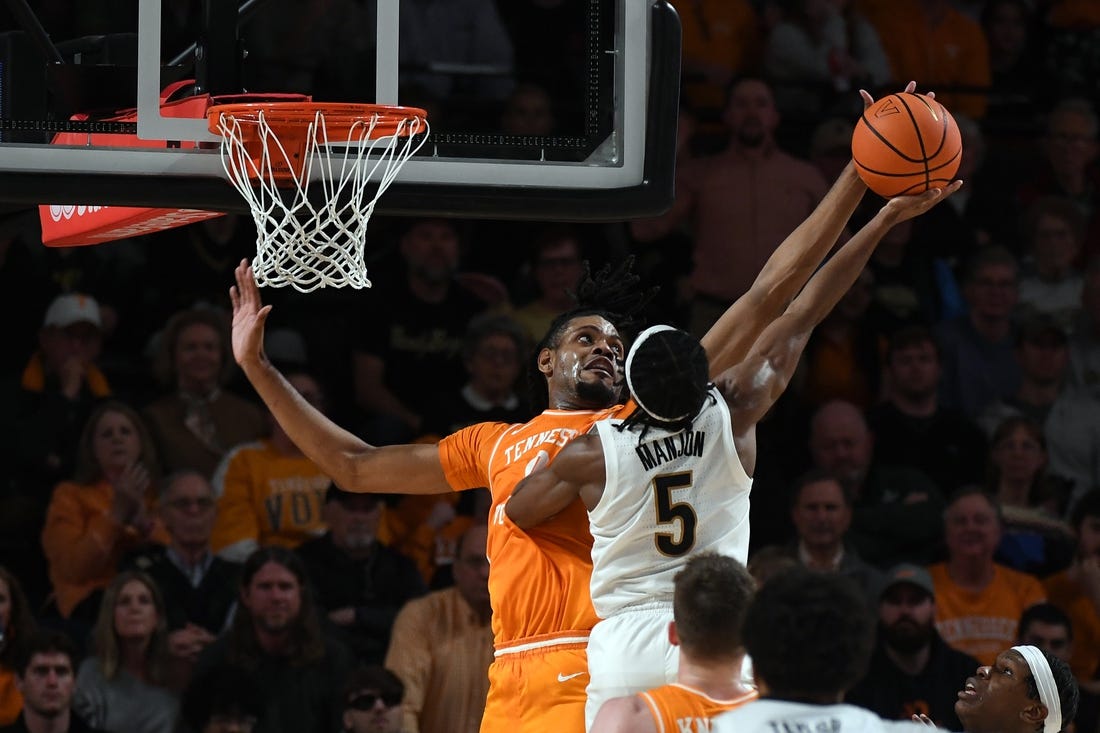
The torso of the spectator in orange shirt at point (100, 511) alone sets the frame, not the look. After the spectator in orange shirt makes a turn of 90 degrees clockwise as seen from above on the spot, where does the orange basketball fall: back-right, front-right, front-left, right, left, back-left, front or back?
left

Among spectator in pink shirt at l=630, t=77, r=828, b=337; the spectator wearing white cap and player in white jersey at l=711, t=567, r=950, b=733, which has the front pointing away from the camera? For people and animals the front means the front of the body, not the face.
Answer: the player in white jersey

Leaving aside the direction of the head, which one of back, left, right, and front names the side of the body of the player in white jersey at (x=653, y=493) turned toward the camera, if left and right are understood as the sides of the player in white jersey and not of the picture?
back

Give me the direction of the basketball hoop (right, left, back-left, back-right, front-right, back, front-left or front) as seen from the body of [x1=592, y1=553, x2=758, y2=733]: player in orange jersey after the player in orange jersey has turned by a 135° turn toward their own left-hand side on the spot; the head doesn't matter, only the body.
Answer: right

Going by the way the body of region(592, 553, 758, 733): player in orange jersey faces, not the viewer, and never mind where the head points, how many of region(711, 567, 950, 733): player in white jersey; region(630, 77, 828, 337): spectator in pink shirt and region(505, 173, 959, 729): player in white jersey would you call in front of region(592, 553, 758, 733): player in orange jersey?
2

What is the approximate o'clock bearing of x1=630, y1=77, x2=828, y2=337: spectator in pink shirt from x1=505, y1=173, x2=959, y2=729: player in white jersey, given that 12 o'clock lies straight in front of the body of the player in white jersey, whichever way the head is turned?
The spectator in pink shirt is roughly at 12 o'clock from the player in white jersey.

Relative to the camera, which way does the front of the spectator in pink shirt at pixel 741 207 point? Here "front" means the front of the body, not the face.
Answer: toward the camera

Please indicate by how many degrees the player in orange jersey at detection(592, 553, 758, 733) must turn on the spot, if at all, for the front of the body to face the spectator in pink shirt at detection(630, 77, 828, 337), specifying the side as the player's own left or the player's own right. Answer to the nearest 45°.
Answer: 0° — they already face them

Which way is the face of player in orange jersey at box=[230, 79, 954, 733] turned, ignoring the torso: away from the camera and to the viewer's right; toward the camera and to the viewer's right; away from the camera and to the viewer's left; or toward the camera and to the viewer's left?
toward the camera and to the viewer's right

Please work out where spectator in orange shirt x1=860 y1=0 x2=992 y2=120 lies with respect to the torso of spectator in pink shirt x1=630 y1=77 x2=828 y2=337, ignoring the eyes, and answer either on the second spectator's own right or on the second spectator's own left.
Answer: on the second spectator's own left

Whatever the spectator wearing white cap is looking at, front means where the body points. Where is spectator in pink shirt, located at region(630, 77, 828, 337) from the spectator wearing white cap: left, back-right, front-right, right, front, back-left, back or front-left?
left

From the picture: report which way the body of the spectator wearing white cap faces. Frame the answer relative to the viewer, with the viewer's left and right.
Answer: facing the viewer

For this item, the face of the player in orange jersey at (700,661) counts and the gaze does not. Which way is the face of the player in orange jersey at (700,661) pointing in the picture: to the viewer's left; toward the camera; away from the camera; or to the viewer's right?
away from the camera

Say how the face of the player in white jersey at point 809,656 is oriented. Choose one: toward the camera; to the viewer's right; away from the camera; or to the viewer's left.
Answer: away from the camera

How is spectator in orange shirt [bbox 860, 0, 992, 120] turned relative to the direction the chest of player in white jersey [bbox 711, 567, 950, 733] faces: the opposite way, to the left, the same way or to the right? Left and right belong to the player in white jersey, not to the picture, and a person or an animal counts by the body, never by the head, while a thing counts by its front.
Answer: the opposite way

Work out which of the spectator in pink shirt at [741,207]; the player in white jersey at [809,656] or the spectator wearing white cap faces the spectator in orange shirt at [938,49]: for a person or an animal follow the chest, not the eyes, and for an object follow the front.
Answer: the player in white jersey

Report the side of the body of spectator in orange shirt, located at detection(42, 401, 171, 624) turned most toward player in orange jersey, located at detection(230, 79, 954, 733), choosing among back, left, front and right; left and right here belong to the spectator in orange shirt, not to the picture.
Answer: front

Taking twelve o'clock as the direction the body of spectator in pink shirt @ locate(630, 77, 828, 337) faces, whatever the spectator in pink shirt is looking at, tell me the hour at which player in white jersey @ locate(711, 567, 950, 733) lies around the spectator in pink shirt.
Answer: The player in white jersey is roughly at 12 o'clock from the spectator in pink shirt.

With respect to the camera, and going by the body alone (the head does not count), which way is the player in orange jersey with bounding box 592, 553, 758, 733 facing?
away from the camera

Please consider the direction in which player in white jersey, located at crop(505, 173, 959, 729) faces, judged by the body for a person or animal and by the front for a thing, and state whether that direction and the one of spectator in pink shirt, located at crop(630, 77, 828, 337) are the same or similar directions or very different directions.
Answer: very different directions

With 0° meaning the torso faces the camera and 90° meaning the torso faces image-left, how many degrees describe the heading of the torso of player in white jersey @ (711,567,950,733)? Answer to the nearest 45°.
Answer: approximately 180°
